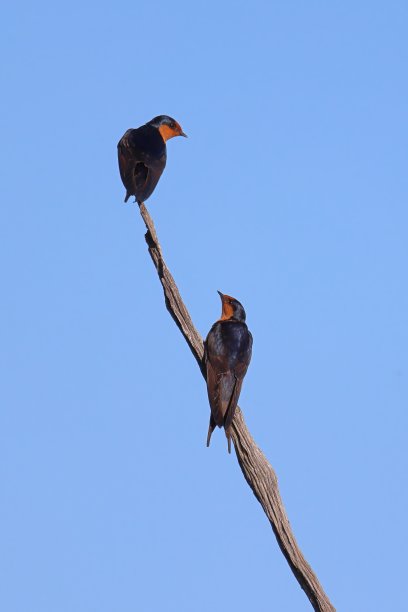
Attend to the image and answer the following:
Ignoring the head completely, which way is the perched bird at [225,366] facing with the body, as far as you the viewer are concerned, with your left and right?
facing away from the viewer
